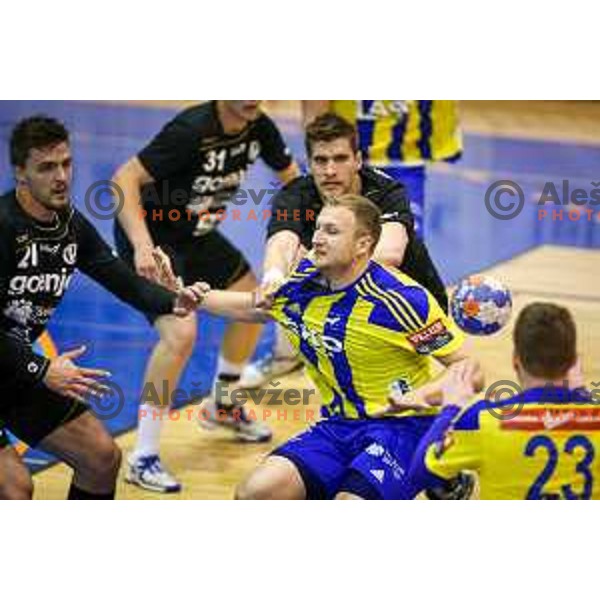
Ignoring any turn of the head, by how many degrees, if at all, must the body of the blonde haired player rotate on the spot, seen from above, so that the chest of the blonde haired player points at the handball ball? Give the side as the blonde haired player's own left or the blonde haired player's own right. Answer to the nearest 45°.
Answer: approximately 135° to the blonde haired player's own left

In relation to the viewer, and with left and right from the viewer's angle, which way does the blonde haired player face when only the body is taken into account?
facing the viewer and to the left of the viewer
